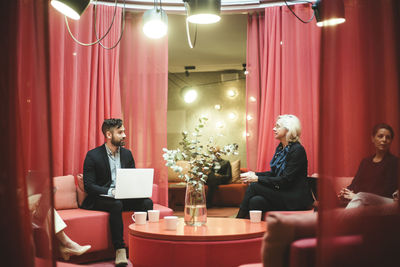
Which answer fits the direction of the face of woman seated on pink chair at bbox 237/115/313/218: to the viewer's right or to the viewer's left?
to the viewer's left

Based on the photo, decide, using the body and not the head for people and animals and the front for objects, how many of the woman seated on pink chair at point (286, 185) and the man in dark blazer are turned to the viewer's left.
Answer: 1

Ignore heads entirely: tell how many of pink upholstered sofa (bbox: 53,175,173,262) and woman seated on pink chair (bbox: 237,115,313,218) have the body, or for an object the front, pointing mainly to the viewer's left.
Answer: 1

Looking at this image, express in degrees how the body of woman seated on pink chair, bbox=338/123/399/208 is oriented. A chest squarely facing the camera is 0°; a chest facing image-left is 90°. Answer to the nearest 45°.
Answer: approximately 45°

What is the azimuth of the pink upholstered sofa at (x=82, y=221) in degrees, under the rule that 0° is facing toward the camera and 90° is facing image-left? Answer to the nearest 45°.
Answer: approximately 315°

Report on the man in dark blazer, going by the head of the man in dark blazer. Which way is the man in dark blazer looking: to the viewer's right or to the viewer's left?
to the viewer's right

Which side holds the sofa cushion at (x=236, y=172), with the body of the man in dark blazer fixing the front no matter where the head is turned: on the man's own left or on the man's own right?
on the man's own left

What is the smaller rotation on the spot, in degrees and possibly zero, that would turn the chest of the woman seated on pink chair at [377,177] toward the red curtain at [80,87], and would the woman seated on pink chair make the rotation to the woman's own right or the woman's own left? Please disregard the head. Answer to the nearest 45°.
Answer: approximately 90° to the woman's own right

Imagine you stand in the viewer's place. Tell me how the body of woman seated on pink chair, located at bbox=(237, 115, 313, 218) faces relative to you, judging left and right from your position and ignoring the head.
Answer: facing to the left of the viewer

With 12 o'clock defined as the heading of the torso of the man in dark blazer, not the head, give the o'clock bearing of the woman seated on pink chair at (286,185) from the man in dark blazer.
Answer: The woman seated on pink chair is roughly at 11 o'clock from the man in dark blazer.
